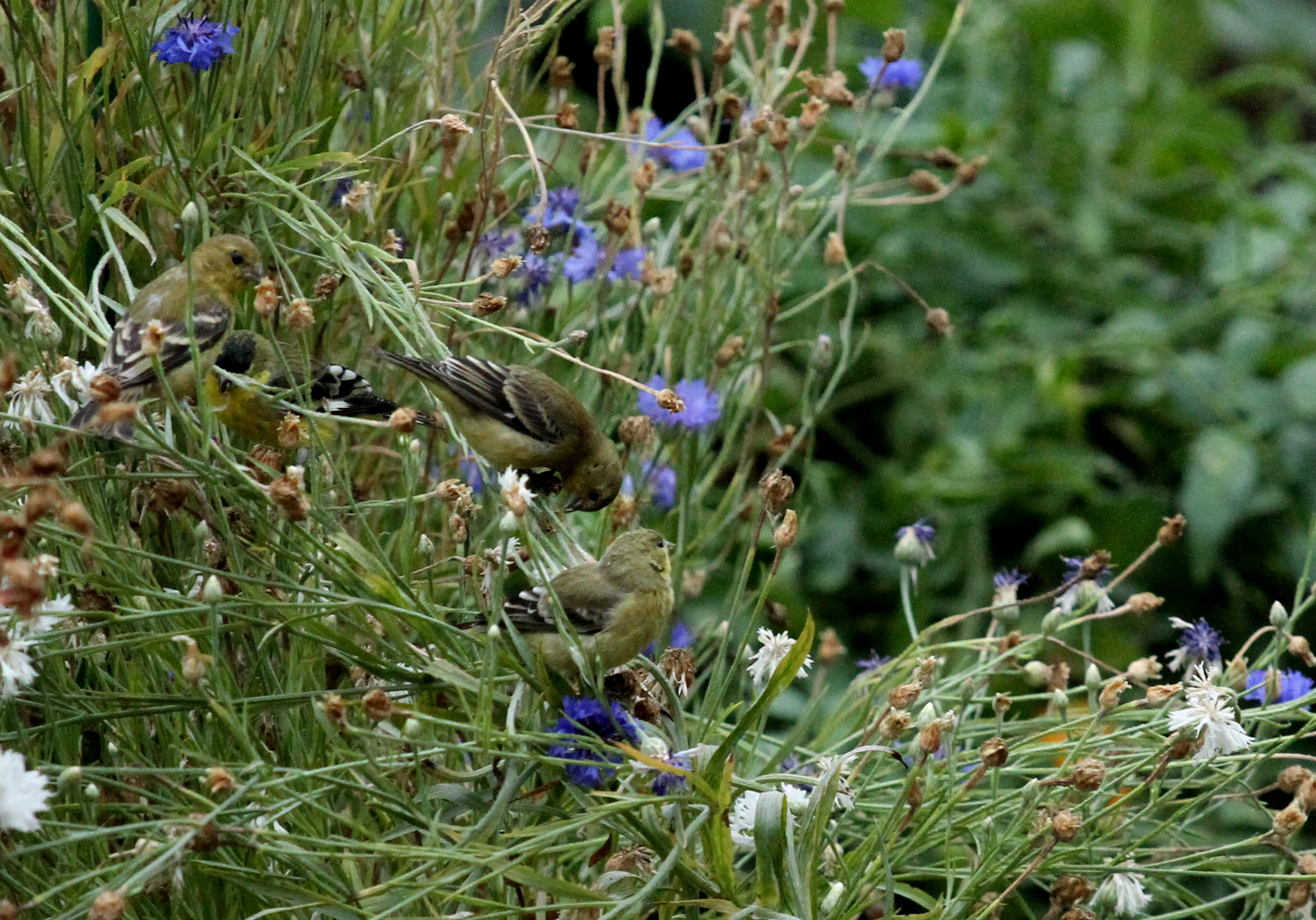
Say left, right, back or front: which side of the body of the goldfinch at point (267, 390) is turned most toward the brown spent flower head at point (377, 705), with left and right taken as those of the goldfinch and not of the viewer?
left

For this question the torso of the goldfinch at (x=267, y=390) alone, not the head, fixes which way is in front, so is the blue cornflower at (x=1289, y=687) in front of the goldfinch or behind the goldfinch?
behind

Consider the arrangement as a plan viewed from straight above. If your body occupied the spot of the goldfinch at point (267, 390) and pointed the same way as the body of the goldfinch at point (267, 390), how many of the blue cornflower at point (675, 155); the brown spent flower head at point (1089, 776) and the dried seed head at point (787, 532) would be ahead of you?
0

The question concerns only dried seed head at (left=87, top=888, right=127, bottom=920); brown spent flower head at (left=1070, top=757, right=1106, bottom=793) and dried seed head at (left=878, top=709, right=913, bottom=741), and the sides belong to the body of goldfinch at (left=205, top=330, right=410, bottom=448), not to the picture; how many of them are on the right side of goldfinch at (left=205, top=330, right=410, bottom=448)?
0

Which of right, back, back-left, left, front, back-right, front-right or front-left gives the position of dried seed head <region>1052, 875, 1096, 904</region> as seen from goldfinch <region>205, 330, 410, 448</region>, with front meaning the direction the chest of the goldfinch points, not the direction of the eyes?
back-left

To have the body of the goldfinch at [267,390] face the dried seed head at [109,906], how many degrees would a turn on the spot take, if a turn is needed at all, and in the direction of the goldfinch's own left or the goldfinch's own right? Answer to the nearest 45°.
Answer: approximately 90° to the goldfinch's own left

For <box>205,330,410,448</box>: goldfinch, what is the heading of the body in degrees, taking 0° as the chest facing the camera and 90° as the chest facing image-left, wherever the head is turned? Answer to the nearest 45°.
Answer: approximately 90°

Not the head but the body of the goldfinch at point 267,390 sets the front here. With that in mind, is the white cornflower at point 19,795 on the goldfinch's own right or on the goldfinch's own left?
on the goldfinch's own left
